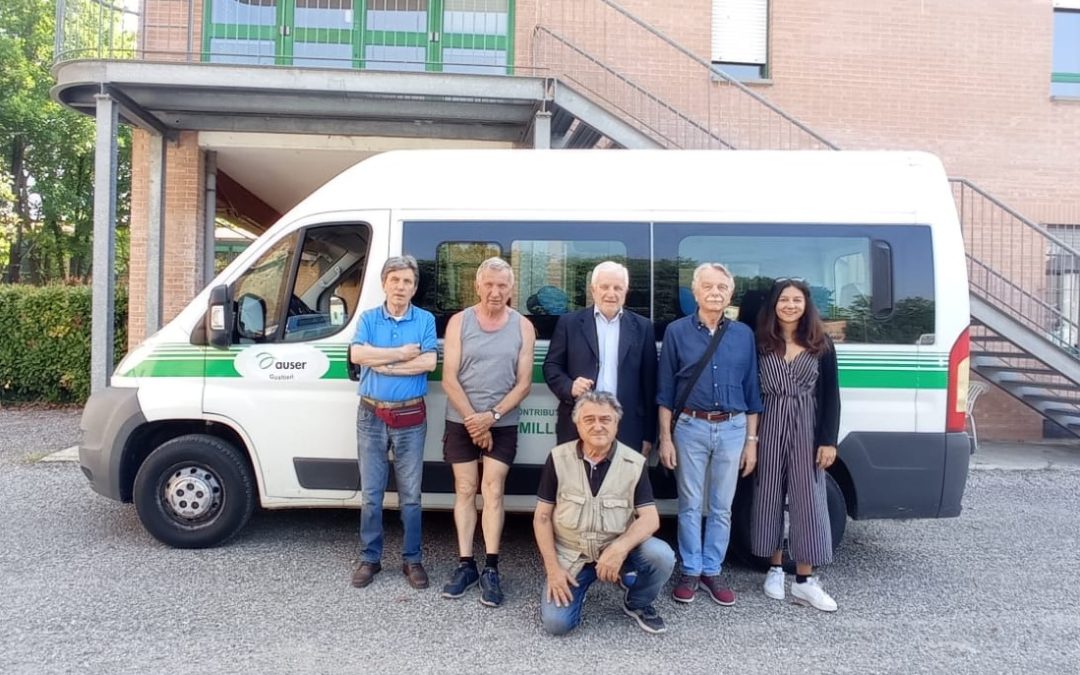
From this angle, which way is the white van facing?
to the viewer's left

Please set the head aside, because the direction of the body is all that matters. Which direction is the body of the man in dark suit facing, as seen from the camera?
toward the camera

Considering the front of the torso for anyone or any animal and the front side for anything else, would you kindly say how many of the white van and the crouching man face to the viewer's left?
1

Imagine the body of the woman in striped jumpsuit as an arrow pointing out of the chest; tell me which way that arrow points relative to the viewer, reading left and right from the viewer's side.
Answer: facing the viewer

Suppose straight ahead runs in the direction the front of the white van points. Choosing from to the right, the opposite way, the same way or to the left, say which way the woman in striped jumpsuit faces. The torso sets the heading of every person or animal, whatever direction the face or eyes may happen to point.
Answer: to the left

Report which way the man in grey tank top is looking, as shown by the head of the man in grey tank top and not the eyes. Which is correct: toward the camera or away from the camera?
toward the camera

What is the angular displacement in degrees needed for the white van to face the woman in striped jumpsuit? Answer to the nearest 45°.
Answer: approximately 135° to its left

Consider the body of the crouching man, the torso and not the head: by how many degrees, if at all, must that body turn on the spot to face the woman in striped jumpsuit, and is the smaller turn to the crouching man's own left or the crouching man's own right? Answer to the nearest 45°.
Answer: approximately 135° to the crouching man's own left

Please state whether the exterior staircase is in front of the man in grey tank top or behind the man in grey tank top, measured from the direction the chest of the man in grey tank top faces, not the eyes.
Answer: behind

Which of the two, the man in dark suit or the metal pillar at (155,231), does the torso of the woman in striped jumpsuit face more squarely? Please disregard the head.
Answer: the man in dark suit

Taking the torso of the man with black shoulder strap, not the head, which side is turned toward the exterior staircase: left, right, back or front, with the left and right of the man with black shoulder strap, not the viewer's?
back

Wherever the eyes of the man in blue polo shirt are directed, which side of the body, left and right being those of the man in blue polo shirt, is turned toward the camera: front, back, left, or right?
front

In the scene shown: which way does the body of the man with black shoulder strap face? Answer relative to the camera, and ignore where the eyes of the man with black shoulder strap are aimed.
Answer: toward the camera
